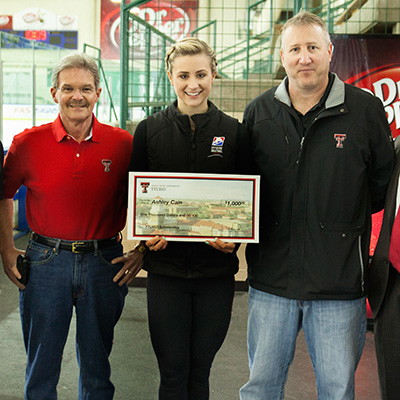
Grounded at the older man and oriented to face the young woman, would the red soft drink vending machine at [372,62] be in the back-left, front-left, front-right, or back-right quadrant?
front-left

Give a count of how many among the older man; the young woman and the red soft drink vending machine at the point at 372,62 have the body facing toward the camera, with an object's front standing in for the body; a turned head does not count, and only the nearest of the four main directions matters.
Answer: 3

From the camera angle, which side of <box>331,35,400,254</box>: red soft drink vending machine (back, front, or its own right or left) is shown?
front

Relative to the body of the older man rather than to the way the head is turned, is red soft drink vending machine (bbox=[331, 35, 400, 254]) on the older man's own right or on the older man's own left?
on the older man's own left

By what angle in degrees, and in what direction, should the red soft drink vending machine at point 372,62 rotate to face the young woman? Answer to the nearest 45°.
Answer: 0° — it already faces them

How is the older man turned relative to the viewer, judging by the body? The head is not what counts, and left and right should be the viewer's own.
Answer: facing the viewer

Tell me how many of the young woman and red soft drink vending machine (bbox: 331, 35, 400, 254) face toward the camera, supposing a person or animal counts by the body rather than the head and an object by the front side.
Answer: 2

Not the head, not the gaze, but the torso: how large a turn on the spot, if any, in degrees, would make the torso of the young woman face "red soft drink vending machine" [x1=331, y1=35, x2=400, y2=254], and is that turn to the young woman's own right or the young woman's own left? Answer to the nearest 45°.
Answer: approximately 135° to the young woman's own left

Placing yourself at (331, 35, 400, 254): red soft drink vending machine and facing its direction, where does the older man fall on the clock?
The older man is roughly at 1 o'clock from the red soft drink vending machine.
